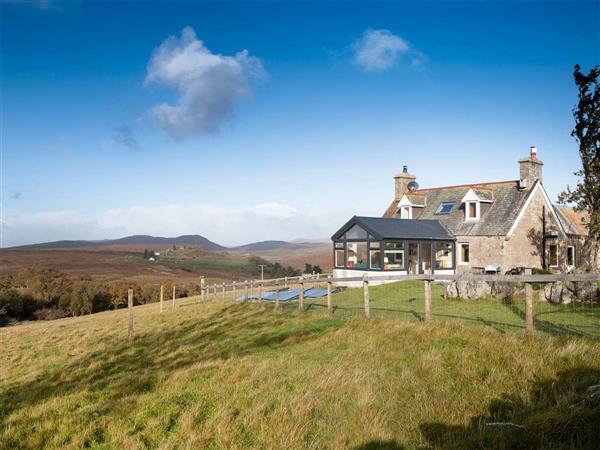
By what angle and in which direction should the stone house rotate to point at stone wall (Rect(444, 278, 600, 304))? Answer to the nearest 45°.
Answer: approximately 45° to its left

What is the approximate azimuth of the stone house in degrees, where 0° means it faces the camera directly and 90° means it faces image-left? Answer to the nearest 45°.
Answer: approximately 45°
